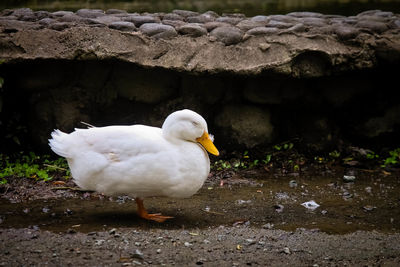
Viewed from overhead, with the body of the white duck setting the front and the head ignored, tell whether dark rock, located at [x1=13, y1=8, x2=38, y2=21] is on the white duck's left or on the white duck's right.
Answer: on the white duck's left

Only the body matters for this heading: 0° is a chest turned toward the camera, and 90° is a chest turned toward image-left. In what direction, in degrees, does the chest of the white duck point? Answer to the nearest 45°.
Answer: approximately 270°

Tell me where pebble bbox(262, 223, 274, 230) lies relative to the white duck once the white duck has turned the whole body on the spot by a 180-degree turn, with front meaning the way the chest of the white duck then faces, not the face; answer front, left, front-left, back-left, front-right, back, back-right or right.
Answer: back

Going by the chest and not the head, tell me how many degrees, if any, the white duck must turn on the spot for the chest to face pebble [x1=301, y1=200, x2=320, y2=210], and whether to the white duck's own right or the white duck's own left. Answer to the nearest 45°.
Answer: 0° — it already faces it

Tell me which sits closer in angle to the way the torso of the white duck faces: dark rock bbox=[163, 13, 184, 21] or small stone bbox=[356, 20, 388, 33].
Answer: the small stone

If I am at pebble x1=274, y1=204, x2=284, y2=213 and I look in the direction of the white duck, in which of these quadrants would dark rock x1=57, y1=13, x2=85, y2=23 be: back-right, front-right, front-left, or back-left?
front-right

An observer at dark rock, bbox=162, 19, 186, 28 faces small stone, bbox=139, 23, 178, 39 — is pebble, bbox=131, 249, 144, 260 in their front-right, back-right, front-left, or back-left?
front-left

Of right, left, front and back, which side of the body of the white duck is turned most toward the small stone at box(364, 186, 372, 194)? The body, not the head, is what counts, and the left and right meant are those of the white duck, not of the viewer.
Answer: front

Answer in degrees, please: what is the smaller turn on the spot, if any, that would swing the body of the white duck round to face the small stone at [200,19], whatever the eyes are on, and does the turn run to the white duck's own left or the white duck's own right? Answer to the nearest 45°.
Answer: approximately 90° to the white duck's own left

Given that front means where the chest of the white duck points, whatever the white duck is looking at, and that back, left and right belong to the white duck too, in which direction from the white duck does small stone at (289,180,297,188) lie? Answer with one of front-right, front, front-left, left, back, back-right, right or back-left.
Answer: front-left

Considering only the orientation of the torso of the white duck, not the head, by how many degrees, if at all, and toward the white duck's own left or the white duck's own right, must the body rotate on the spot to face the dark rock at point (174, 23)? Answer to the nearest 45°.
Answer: approximately 90° to the white duck's own left

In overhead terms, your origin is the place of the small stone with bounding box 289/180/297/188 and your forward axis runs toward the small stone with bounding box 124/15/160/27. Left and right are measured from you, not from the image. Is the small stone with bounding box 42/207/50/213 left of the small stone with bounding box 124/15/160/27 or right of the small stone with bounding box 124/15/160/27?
left

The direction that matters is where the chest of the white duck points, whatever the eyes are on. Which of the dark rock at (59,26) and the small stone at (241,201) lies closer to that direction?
the small stone

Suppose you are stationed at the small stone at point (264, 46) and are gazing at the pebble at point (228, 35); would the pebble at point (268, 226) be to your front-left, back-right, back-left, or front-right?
back-left

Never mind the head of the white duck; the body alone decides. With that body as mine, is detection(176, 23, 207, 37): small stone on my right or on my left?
on my left

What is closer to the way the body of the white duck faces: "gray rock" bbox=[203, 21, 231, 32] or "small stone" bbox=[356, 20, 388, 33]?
the small stone

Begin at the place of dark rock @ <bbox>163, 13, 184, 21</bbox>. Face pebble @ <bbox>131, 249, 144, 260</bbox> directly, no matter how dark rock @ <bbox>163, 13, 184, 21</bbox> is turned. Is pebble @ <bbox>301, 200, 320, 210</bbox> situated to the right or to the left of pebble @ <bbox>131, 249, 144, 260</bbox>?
left

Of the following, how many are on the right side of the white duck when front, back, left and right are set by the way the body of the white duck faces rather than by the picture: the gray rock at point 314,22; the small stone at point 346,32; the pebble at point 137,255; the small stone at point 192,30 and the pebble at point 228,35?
1

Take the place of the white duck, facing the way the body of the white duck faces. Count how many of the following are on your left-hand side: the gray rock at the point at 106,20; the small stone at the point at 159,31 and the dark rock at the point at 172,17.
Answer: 3

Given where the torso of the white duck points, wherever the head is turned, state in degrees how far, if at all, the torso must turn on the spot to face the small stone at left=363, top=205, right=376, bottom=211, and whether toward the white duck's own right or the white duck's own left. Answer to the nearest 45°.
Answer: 0° — it already faces it
